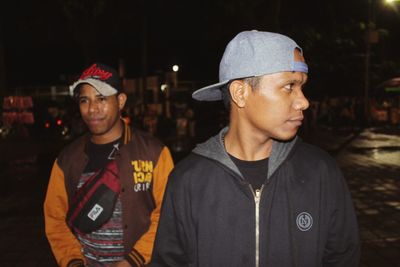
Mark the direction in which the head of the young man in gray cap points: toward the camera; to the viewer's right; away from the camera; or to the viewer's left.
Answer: to the viewer's right

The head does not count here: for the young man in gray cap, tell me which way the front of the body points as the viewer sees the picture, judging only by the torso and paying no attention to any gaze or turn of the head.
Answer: toward the camera
